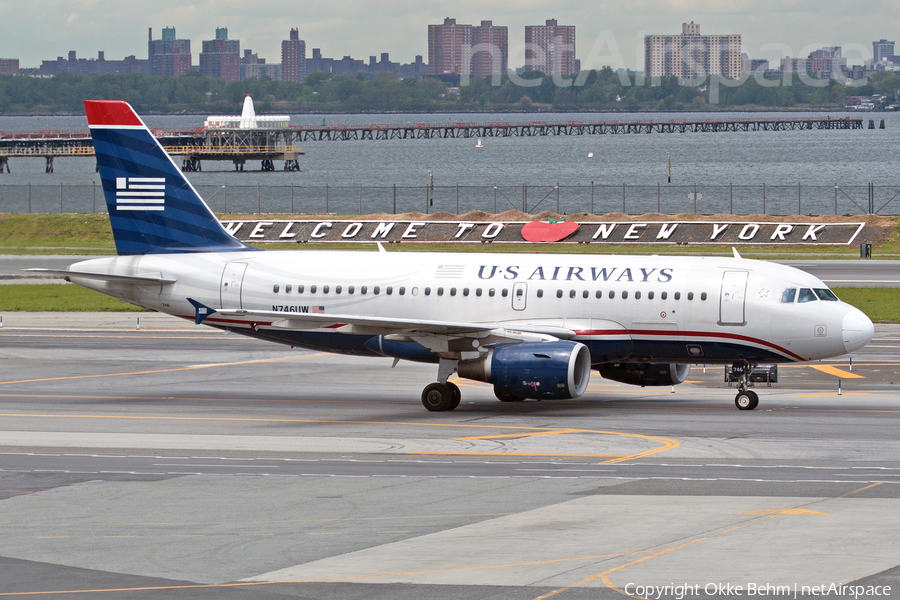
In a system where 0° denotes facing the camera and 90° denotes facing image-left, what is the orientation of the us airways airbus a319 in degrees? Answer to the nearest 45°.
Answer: approximately 270°
